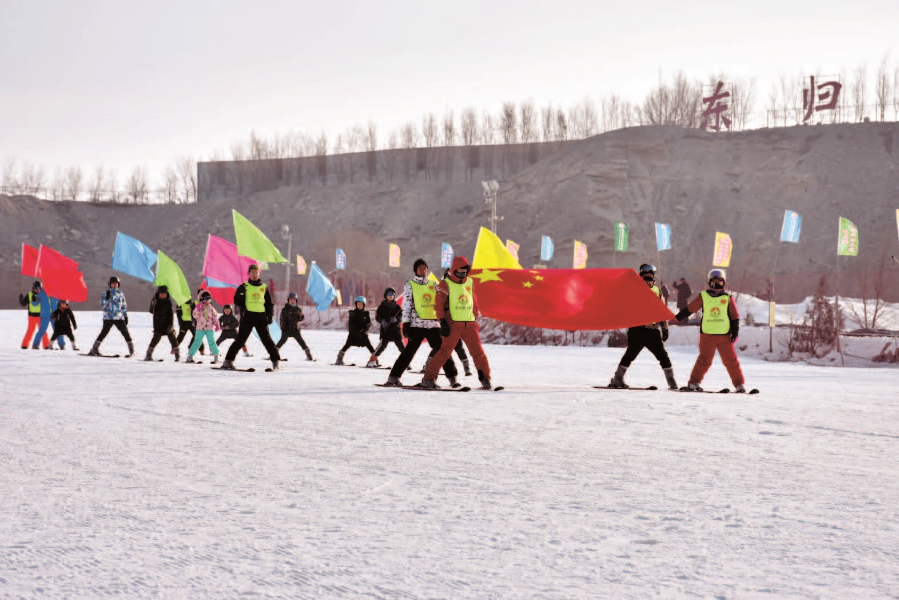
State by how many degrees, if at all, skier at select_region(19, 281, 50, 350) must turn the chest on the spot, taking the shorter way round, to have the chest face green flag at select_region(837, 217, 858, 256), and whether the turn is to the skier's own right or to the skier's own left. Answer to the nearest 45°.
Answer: approximately 45° to the skier's own left

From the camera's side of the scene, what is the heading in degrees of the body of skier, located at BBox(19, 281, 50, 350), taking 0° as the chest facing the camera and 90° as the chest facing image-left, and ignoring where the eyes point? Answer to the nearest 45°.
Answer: approximately 315°

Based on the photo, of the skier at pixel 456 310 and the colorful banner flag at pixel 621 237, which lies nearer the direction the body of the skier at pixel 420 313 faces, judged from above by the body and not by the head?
the skier

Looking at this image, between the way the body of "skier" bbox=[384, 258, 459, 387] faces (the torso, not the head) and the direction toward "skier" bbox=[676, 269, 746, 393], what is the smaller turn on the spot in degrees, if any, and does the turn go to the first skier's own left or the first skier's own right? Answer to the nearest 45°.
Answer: approximately 45° to the first skier's own left

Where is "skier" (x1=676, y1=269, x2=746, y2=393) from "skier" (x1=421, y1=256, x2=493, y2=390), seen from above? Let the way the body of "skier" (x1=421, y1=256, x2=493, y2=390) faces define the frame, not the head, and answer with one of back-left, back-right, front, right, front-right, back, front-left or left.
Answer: front-left

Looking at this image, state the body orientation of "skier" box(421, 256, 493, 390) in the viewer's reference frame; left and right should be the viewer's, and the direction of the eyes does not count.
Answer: facing the viewer and to the right of the viewer

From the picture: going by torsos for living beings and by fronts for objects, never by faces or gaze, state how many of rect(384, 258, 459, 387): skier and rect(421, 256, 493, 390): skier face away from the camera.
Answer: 0
